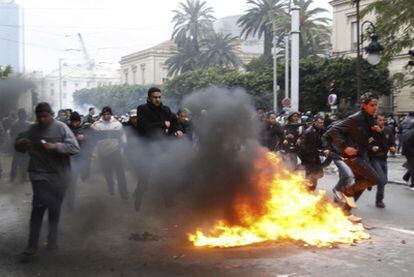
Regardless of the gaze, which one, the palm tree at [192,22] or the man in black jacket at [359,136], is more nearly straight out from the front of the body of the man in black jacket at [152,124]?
the man in black jacket

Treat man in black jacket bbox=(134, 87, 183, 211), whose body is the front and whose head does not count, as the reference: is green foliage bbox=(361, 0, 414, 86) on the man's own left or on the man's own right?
on the man's own left

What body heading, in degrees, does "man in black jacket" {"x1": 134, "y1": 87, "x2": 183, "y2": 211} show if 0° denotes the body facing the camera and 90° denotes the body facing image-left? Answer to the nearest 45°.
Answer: approximately 315°

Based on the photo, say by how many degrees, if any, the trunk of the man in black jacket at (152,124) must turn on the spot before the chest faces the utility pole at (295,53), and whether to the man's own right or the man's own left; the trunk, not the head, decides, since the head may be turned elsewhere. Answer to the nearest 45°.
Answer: approximately 135° to the man's own left

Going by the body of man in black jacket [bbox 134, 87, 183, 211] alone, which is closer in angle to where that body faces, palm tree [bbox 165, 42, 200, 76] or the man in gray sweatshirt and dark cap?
the man in gray sweatshirt and dark cap

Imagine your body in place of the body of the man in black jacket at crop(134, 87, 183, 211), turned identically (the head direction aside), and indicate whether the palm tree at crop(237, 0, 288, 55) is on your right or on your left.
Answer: on your left

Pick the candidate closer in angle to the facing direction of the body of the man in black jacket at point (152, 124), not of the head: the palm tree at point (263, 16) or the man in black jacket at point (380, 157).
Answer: the man in black jacket

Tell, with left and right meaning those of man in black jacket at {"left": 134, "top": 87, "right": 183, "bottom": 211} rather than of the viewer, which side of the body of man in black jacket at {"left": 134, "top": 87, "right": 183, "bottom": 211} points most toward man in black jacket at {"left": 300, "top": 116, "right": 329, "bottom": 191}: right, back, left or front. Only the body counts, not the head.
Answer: left

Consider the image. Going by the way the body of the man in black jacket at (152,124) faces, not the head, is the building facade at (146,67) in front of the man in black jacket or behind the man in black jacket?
behind

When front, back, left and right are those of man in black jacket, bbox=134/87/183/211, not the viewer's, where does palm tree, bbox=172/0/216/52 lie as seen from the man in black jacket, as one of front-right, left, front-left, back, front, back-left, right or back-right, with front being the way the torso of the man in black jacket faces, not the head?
back-left

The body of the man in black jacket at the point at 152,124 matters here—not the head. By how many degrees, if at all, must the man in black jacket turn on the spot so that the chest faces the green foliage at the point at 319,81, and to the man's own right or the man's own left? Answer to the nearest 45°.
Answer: approximately 135° to the man's own left

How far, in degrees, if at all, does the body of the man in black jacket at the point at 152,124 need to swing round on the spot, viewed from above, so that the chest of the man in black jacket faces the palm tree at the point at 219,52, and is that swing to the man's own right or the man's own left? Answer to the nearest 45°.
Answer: approximately 135° to the man's own left

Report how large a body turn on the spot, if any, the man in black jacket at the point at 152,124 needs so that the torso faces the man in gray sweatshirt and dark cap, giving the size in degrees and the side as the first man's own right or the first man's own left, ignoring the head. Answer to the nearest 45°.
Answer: approximately 90° to the first man's own right

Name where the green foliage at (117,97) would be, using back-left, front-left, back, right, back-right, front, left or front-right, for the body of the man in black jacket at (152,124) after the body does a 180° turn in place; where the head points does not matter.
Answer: front-right
